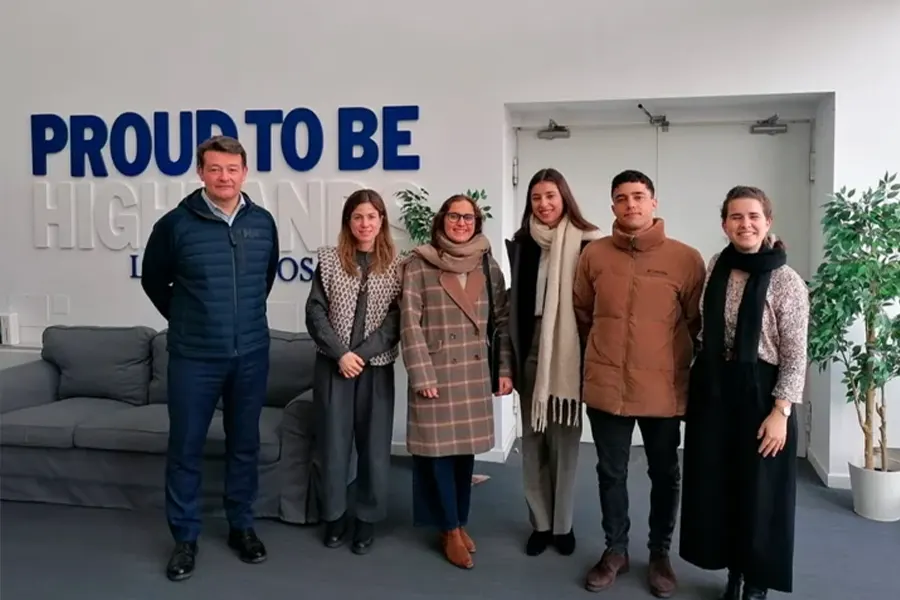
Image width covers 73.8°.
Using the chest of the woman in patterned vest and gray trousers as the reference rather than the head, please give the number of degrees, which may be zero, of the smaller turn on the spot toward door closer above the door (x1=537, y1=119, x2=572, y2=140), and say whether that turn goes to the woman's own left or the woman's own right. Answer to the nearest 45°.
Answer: approximately 135° to the woman's own left

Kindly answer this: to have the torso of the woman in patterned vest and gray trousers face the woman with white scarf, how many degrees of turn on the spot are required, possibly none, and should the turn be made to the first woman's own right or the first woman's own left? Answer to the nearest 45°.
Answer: approximately 90° to the first woman's own left
